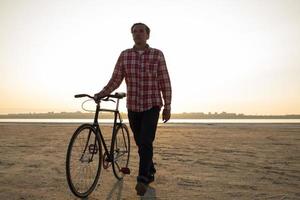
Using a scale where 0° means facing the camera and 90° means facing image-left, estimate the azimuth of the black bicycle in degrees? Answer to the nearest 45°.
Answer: approximately 45°

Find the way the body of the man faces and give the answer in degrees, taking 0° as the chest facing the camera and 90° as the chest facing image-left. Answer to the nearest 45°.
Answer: approximately 0°
